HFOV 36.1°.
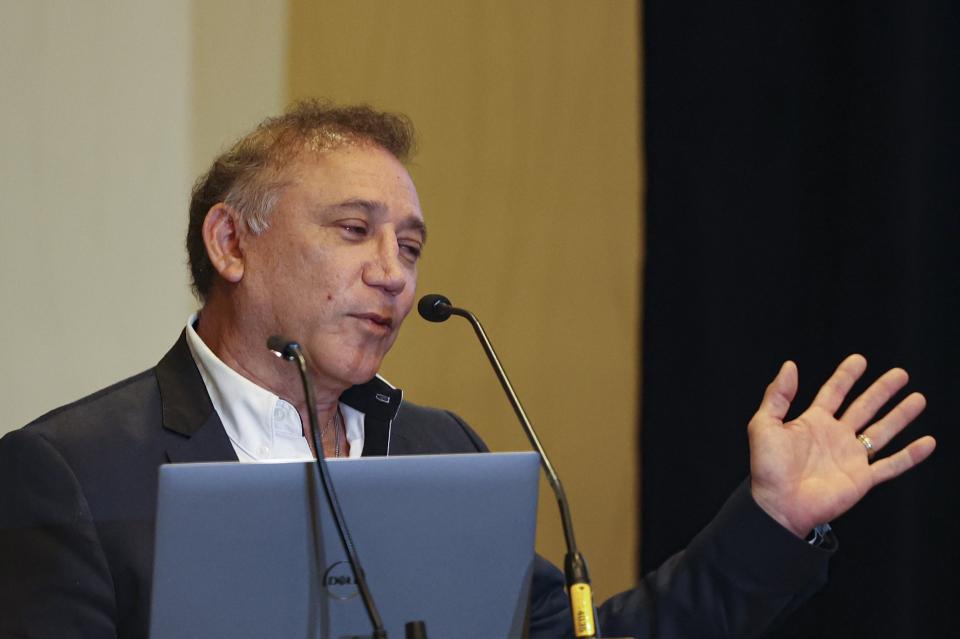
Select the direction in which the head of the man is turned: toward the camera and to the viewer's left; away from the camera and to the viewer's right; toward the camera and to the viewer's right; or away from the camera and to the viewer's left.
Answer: toward the camera and to the viewer's right

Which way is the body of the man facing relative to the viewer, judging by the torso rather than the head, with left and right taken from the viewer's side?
facing the viewer and to the right of the viewer

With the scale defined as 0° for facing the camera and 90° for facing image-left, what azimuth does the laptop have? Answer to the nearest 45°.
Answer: approximately 180°

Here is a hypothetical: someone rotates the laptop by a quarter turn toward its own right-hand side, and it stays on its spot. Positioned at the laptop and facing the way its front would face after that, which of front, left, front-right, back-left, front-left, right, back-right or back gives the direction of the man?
left
